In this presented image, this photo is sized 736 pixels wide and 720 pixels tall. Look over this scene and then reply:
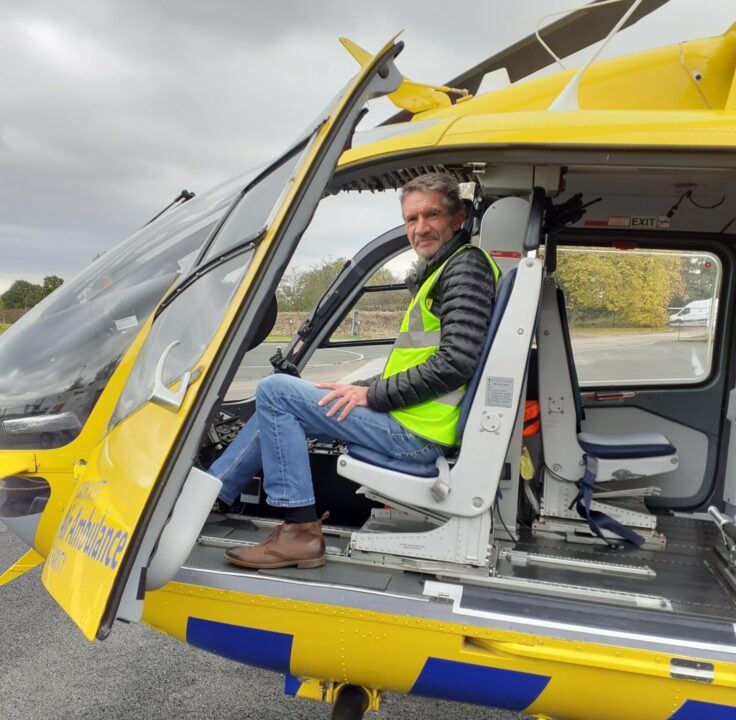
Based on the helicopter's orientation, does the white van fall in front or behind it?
behind

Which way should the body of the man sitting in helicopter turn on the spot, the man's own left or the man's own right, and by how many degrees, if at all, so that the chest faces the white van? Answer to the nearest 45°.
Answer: approximately 135° to the man's own right

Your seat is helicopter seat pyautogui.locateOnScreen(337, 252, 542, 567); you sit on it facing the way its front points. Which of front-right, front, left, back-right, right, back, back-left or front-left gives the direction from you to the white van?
back-right

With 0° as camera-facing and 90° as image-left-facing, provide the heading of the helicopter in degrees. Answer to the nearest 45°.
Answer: approximately 90°

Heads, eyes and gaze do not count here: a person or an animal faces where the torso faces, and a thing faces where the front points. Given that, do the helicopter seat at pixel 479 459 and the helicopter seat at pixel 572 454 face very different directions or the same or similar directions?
very different directions

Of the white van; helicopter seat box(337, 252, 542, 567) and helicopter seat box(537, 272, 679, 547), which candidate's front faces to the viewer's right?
helicopter seat box(537, 272, 679, 547)

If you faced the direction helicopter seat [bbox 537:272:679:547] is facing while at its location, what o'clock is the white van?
The white van is roughly at 10 o'clock from the helicopter seat.

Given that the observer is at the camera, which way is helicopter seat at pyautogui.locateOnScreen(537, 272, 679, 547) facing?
facing to the right of the viewer

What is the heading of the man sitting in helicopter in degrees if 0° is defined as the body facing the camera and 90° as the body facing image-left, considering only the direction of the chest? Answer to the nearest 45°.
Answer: approximately 90°

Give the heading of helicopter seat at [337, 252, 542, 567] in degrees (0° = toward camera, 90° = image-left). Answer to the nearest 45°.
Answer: approximately 90°
